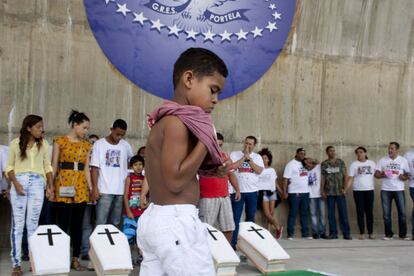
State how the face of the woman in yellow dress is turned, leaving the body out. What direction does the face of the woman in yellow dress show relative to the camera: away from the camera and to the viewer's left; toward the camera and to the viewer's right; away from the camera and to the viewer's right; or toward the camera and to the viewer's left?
toward the camera and to the viewer's right

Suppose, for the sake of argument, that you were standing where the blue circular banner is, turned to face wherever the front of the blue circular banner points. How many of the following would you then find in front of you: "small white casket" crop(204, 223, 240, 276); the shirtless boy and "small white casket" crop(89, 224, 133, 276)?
3

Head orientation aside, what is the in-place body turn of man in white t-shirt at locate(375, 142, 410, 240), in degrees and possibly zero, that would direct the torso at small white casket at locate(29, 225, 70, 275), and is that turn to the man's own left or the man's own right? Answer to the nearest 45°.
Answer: approximately 45° to the man's own right

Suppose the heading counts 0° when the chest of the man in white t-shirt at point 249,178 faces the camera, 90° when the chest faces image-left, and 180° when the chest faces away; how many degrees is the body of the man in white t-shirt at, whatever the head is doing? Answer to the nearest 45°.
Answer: approximately 0°

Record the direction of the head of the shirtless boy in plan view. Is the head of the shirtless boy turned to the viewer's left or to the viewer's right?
to the viewer's right

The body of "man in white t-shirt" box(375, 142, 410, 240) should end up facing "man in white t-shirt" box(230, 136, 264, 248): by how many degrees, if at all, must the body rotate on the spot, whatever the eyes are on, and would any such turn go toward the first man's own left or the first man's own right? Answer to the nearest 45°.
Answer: approximately 45° to the first man's own right

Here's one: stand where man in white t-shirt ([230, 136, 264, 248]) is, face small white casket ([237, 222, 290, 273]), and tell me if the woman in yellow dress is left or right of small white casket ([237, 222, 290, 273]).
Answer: right

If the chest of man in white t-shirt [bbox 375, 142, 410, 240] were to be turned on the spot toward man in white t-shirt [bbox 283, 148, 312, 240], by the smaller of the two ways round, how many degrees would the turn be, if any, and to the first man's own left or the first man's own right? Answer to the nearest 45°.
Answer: approximately 45° to the first man's own right

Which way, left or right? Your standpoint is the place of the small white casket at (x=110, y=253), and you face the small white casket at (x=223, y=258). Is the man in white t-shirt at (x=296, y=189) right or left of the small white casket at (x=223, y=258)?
left

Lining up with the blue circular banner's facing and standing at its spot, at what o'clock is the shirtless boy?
The shirtless boy is roughly at 12 o'clock from the blue circular banner.

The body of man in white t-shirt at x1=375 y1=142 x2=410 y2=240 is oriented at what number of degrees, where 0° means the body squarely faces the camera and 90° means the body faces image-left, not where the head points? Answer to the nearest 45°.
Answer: approximately 0°
